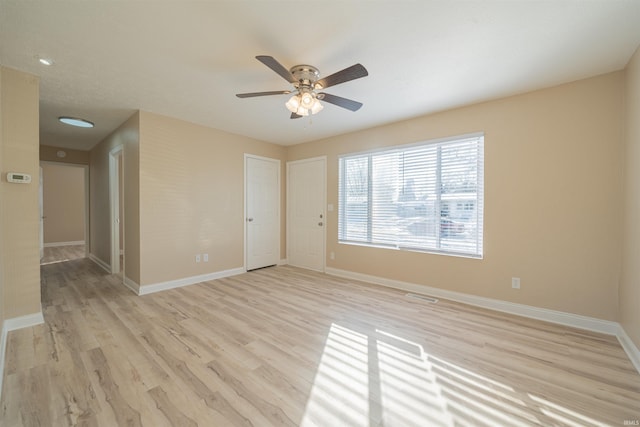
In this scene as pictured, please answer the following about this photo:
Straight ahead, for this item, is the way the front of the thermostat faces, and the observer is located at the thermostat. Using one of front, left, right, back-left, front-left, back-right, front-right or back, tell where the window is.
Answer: front-left
